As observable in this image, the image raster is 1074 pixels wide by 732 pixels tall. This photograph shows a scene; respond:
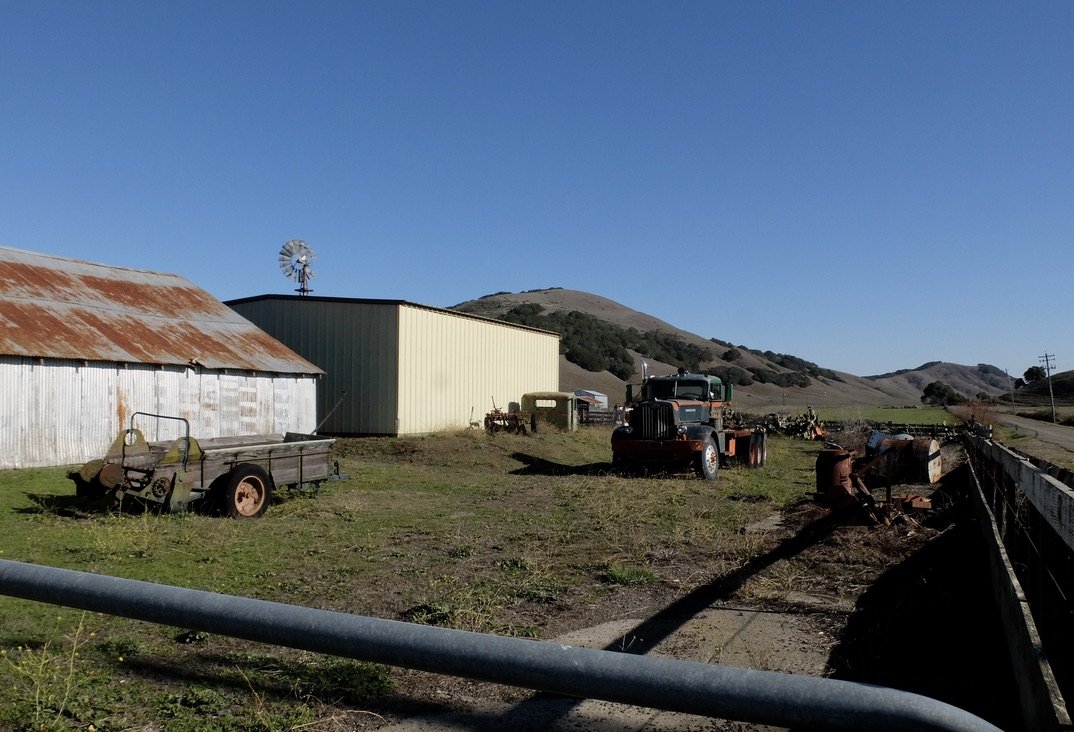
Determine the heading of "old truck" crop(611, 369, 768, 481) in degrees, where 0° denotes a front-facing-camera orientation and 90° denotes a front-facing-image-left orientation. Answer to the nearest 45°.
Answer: approximately 45°

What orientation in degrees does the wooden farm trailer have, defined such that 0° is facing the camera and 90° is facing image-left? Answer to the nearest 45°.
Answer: approximately 225°

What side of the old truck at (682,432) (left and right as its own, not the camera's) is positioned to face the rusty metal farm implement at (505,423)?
right

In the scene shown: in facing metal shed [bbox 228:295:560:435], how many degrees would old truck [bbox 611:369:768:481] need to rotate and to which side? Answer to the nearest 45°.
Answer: approximately 90° to its right

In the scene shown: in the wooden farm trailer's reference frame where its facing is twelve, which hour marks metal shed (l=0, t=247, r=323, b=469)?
The metal shed is roughly at 10 o'clock from the wooden farm trailer.

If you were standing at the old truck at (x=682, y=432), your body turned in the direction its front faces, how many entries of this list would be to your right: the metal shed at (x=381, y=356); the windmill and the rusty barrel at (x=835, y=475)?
2
